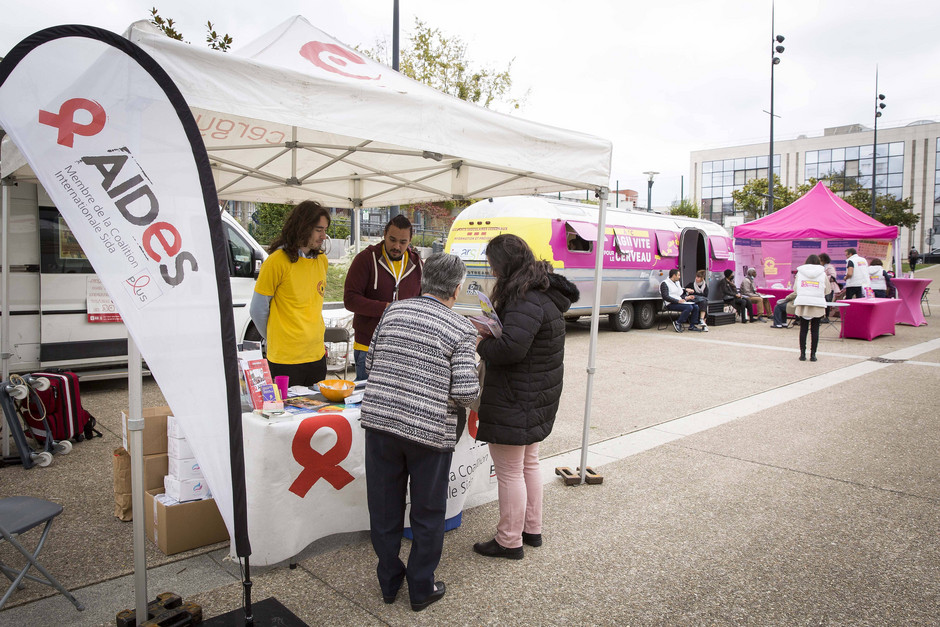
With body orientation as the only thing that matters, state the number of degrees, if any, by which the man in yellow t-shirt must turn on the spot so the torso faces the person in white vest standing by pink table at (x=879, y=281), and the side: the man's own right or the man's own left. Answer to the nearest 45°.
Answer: approximately 90° to the man's own left

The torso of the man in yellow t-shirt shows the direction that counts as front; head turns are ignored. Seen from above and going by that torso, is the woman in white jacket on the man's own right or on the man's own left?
on the man's own left

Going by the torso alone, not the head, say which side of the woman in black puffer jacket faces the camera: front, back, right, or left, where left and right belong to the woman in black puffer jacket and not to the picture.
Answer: left

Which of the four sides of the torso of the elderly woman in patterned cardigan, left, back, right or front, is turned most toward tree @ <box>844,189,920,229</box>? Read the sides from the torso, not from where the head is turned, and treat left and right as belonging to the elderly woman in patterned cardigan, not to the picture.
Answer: front

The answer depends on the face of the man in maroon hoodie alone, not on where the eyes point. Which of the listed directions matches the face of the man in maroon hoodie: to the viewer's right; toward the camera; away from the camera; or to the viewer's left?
toward the camera

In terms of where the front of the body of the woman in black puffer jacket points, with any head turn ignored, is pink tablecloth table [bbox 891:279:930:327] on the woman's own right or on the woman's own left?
on the woman's own right

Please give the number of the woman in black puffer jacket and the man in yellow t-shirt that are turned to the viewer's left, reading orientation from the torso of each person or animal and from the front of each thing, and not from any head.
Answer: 1

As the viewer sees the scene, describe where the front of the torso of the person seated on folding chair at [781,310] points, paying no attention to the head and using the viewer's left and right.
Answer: facing to the left of the viewer

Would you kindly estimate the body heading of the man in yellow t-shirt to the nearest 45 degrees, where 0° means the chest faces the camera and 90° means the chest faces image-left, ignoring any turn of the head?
approximately 315°

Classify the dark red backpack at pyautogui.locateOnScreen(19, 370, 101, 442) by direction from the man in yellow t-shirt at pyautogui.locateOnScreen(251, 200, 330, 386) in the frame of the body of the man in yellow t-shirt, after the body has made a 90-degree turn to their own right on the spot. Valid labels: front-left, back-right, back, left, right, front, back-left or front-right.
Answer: right
